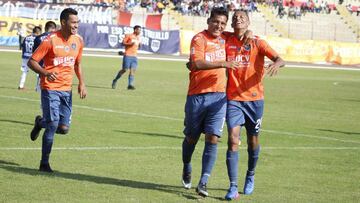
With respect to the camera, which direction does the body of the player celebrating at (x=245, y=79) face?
toward the camera

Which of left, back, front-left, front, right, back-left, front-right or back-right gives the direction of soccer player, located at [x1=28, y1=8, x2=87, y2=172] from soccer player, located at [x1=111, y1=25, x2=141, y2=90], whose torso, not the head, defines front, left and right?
front-right

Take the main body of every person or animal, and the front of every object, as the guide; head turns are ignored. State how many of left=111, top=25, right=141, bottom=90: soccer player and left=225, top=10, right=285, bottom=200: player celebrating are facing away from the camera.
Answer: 0

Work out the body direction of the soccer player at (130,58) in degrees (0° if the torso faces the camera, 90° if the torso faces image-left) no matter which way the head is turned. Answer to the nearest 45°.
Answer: approximately 315°

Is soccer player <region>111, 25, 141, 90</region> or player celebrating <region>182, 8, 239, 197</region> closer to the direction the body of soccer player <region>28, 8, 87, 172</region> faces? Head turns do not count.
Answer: the player celebrating

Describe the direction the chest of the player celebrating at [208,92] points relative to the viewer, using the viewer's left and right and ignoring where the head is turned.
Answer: facing the viewer and to the right of the viewer

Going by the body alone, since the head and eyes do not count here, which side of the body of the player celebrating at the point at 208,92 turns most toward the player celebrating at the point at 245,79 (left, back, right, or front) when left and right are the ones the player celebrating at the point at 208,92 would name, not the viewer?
left

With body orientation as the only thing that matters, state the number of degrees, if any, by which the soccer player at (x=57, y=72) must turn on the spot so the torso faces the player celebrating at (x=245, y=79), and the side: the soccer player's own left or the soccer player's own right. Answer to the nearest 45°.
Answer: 0° — they already face them

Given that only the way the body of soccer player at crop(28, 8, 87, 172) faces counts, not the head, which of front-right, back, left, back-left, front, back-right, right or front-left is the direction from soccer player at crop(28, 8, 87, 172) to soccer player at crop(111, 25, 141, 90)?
back-left

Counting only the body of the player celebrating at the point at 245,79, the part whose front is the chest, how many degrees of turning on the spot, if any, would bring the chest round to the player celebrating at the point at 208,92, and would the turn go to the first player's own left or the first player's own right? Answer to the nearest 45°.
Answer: approximately 45° to the first player's own right

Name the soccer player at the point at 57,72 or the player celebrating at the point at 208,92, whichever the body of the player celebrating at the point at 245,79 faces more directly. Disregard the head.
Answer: the player celebrating
